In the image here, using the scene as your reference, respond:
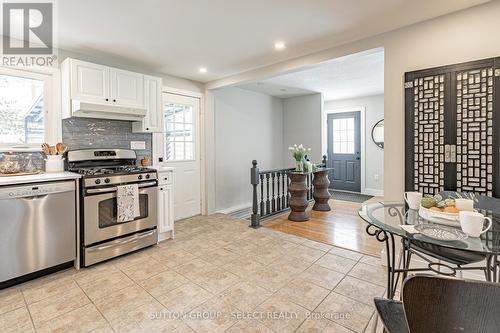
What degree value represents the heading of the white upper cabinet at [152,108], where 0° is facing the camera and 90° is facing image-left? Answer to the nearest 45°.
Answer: approximately 315°

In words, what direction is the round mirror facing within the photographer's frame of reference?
facing the viewer

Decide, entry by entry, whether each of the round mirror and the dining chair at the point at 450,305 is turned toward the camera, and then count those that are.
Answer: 1

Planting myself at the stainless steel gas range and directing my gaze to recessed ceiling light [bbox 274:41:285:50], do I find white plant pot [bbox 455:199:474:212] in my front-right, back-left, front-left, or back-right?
front-right

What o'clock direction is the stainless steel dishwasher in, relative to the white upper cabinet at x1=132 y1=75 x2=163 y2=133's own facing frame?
The stainless steel dishwasher is roughly at 3 o'clock from the white upper cabinet.

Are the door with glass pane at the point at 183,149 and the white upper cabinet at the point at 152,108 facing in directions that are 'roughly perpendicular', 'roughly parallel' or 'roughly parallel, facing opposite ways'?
roughly parallel

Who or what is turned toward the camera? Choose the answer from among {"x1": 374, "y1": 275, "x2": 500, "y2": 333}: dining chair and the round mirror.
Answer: the round mirror

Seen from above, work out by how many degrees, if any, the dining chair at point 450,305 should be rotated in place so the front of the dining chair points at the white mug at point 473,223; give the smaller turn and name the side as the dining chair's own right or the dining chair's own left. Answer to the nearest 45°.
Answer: approximately 45° to the dining chair's own right

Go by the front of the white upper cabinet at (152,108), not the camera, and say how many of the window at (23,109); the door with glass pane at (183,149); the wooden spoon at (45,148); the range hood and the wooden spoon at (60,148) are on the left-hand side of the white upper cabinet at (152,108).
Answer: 1

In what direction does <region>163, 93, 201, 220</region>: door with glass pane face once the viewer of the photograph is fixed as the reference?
facing the viewer and to the right of the viewer

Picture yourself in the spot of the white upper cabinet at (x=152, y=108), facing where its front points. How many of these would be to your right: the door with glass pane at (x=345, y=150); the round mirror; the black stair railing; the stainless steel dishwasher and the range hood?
2

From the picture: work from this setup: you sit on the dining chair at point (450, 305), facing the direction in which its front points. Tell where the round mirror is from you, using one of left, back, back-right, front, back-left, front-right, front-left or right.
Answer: front-right

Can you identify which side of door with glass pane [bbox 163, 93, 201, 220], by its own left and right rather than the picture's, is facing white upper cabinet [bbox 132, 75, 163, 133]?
right

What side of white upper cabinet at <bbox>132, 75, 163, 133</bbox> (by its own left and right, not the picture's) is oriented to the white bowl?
front

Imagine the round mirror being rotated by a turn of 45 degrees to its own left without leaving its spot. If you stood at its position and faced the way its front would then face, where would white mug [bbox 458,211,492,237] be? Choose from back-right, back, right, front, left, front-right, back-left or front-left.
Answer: front-right

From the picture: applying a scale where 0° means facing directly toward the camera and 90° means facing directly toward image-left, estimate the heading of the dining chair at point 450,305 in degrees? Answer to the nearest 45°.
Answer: approximately 135°

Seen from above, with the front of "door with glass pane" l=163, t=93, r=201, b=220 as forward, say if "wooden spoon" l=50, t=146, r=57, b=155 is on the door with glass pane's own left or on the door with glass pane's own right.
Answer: on the door with glass pane's own right
